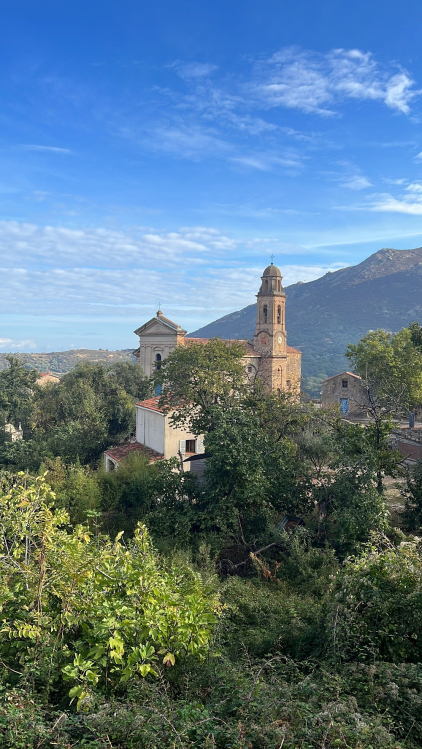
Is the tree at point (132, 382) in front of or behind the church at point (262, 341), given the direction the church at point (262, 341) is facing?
in front

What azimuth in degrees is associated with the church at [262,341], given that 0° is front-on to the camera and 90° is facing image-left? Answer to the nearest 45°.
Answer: approximately 45°

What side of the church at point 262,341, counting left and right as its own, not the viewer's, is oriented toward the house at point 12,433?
front

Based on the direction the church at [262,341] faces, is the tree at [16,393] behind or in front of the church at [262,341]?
in front

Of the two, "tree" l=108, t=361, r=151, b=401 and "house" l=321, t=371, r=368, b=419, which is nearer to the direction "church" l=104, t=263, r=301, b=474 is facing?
the tree

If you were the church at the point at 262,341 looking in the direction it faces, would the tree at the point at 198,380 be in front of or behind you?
in front

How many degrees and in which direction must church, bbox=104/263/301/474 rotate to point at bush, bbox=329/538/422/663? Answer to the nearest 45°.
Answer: approximately 45° to its left

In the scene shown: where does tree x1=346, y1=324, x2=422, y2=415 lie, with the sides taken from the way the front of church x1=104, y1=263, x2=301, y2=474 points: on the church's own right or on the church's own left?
on the church's own left

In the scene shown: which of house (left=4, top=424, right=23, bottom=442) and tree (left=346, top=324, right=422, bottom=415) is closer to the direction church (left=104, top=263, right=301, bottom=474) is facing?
the house

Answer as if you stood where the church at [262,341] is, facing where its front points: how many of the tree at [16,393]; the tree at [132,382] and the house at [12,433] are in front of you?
3
